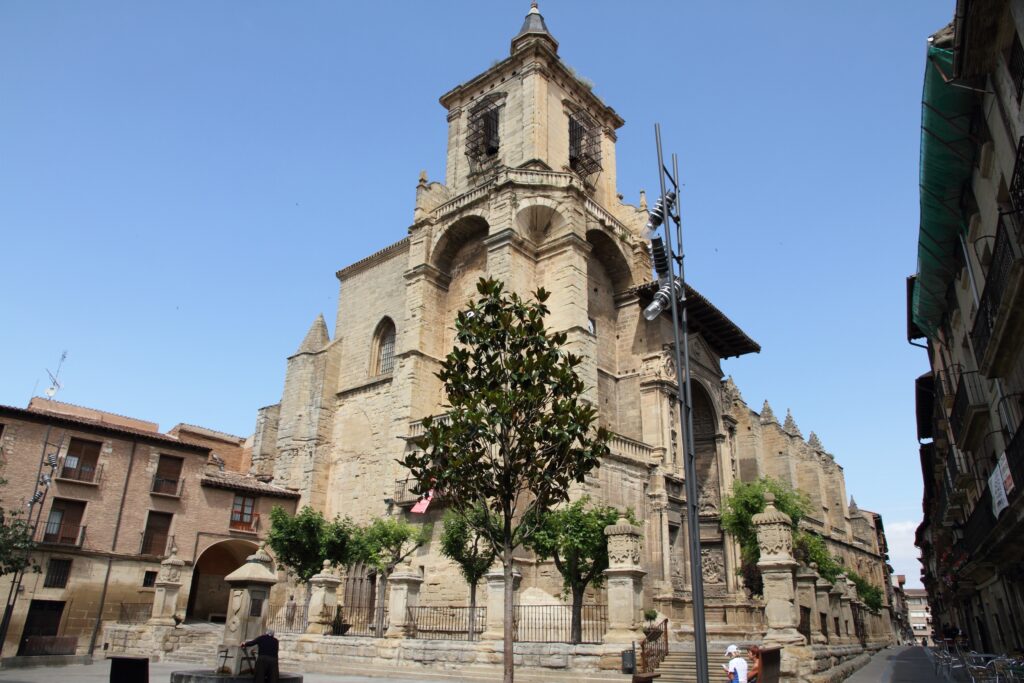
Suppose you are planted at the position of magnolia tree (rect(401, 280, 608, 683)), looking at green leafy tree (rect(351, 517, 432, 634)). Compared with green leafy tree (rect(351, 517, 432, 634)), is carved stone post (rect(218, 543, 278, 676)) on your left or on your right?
left

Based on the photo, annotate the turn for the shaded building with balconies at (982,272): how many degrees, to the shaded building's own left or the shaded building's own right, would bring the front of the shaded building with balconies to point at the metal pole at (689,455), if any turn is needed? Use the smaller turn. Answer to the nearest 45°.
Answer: approximately 45° to the shaded building's own left

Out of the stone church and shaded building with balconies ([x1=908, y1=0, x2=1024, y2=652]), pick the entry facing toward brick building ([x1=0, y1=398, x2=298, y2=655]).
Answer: shaded building with balconies ([x1=908, y1=0, x2=1024, y2=652])

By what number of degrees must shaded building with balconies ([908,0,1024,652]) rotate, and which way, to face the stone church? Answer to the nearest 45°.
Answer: approximately 45° to its right

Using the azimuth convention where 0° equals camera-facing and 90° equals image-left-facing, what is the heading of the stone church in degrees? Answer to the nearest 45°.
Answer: approximately 315°

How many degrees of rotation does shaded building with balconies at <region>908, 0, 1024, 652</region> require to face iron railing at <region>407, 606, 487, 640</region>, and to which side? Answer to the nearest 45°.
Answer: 0° — it already faces it

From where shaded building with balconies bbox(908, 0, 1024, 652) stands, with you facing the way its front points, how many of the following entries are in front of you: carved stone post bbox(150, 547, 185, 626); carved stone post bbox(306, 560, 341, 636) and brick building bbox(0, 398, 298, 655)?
3

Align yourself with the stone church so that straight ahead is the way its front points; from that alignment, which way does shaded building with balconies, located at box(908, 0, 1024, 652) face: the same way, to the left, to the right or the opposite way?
the opposite way

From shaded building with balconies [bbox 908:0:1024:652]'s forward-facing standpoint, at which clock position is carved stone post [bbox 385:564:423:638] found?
The carved stone post is roughly at 12 o'clock from the shaded building with balconies.

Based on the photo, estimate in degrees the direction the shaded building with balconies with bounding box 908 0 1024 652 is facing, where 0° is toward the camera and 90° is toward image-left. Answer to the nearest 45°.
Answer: approximately 90°
